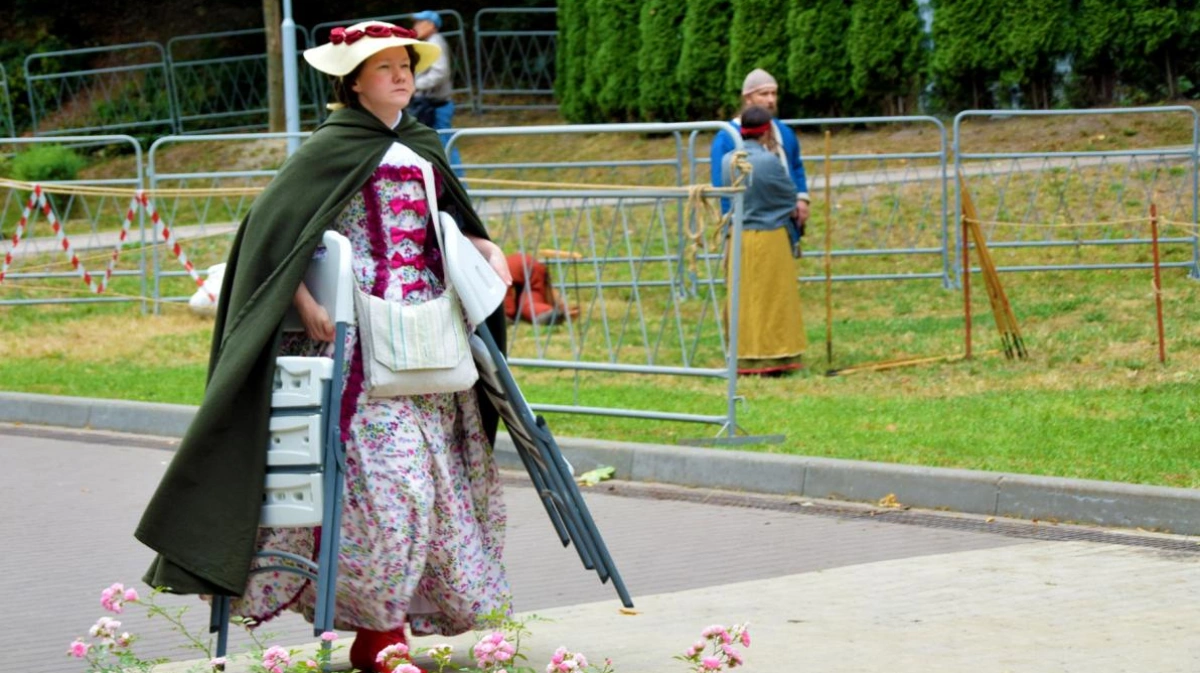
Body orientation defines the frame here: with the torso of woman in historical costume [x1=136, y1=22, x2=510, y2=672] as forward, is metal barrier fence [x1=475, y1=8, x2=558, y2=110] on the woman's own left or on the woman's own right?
on the woman's own left

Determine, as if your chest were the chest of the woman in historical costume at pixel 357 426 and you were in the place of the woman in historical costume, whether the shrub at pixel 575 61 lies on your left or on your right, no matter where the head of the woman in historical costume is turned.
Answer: on your left

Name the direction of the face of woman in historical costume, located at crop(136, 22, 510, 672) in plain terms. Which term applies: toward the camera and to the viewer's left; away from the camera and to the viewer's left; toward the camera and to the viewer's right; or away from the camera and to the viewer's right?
toward the camera and to the viewer's right

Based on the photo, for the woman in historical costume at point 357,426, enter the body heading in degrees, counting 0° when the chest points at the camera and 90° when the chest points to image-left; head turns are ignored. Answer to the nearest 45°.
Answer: approximately 315°

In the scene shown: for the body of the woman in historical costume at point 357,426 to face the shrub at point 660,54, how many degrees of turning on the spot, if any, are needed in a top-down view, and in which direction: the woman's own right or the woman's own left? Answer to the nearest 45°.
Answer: approximately 135° to the woman's own left

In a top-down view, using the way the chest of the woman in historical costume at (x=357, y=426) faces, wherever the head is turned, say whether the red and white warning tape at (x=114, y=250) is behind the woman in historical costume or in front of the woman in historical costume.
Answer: behind

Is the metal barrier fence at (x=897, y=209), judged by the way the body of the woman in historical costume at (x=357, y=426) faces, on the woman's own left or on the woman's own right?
on the woman's own left

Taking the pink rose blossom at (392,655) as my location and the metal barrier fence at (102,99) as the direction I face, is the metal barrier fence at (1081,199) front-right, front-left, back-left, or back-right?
front-right

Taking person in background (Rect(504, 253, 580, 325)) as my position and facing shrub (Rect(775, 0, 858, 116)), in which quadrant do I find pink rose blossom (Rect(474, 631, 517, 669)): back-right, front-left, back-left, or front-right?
back-right

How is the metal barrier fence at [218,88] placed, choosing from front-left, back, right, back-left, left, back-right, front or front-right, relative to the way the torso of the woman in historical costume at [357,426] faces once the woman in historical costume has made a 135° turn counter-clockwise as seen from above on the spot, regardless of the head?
front

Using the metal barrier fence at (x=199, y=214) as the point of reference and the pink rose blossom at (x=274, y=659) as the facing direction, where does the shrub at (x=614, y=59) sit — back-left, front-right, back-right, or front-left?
back-left

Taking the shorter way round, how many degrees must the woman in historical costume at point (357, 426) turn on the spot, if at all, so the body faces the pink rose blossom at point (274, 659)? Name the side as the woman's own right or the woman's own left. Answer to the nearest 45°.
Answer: approximately 45° to the woman's own right

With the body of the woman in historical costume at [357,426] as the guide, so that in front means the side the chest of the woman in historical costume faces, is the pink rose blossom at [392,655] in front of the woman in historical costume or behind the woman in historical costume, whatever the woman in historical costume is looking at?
in front

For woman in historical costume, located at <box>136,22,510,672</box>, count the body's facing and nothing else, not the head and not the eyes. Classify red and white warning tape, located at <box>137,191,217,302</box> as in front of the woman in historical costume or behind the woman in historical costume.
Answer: behind

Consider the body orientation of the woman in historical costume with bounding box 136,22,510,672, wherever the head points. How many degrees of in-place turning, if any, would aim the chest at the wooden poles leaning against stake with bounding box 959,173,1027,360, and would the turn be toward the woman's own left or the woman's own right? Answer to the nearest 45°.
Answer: approximately 90° to the woman's own left

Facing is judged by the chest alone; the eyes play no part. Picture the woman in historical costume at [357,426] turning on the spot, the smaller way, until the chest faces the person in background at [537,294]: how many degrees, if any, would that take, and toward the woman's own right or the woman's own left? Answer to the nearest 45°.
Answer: approximately 135° to the woman's own left

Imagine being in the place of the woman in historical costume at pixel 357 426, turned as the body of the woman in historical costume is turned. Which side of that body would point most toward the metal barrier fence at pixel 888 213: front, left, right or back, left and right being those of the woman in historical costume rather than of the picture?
left

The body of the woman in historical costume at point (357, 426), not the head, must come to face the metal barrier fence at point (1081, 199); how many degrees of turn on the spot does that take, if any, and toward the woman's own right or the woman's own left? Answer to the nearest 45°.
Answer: approximately 90° to the woman's own left
